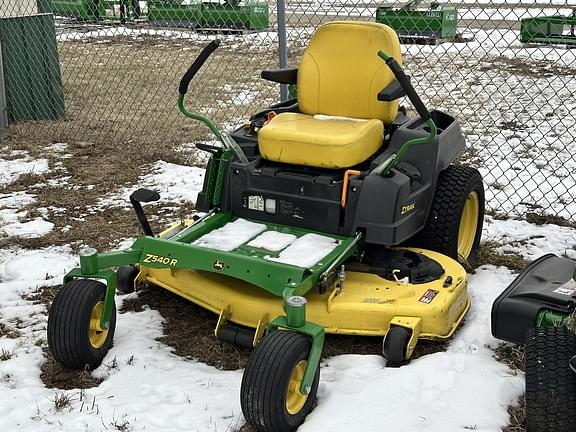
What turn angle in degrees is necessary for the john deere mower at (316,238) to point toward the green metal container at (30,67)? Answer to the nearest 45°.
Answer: approximately 90° to its right

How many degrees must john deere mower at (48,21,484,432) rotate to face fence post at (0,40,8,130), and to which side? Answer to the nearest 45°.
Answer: approximately 90° to its right

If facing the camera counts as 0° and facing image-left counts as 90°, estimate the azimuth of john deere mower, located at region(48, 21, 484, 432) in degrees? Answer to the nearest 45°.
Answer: approximately 45°

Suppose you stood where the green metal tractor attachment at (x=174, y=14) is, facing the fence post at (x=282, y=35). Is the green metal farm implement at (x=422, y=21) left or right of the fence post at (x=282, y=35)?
left
